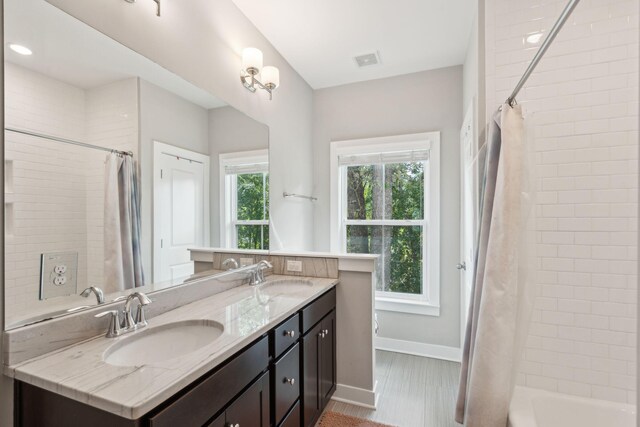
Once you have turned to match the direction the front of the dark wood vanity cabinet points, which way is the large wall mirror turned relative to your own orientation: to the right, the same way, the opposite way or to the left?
the same way

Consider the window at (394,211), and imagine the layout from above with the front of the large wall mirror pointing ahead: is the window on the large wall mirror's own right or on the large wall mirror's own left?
on the large wall mirror's own left

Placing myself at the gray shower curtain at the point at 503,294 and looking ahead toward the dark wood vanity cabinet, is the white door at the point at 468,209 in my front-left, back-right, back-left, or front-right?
back-right

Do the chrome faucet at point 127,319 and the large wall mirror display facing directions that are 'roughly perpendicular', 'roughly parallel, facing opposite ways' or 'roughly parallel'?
roughly parallel

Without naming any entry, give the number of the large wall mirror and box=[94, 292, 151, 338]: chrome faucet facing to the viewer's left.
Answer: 0

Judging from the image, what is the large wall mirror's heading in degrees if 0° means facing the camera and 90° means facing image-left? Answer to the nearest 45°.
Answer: approximately 315°

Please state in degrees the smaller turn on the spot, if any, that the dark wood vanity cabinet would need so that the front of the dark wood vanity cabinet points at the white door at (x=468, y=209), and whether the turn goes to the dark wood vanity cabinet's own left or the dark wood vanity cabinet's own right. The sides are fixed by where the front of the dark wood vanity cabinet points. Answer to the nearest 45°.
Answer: approximately 45° to the dark wood vanity cabinet's own left

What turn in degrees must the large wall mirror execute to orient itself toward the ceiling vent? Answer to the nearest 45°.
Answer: approximately 45° to its left

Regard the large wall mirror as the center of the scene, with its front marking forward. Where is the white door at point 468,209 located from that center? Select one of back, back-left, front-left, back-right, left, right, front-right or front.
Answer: front-left

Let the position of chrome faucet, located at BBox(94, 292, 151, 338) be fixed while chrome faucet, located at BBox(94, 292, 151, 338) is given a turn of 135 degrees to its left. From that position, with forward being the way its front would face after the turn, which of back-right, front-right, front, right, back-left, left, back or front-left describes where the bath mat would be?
right
